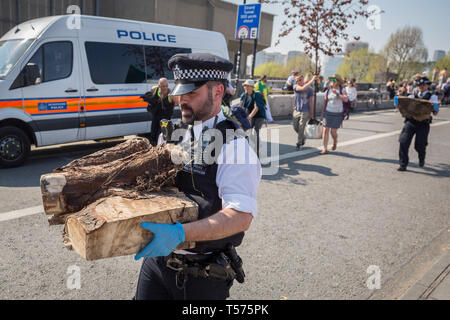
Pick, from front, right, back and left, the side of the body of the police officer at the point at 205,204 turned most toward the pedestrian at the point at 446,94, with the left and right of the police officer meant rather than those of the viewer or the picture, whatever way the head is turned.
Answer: back

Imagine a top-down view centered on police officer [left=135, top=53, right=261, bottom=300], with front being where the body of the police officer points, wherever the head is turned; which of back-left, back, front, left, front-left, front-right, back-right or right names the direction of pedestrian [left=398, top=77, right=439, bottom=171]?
back

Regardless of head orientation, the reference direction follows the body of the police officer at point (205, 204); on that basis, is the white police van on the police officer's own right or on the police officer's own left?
on the police officer's own right

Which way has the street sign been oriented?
toward the camera

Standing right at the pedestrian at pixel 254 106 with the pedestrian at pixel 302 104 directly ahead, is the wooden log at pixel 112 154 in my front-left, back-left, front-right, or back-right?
back-right

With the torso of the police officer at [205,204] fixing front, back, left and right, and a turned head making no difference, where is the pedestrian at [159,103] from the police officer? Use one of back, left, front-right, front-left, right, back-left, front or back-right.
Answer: back-right

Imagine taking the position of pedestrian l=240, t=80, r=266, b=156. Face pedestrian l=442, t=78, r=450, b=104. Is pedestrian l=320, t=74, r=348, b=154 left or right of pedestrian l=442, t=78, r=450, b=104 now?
right

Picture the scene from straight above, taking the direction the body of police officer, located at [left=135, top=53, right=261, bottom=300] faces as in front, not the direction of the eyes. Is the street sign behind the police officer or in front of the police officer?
behind

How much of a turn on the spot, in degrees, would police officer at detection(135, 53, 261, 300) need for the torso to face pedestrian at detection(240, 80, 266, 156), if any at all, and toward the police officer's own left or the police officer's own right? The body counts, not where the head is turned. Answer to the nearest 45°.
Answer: approximately 135° to the police officer's own right

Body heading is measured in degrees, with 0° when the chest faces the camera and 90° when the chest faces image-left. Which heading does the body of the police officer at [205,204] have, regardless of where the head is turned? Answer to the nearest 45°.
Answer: approximately 45°

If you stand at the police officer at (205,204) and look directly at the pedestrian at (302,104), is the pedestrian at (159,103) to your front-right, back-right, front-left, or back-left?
front-left

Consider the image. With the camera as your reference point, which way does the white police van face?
facing the viewer and to the left of the viewer
